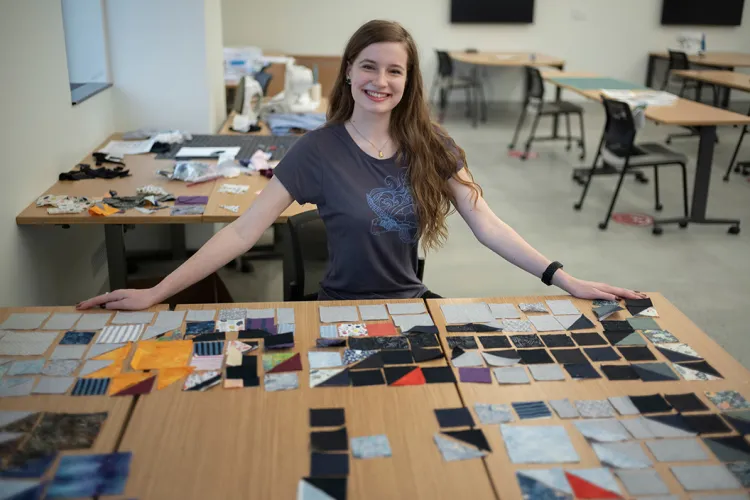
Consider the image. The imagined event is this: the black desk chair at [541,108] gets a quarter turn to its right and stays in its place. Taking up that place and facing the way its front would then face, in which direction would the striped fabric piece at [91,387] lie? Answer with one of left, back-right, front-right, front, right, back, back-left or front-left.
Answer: front

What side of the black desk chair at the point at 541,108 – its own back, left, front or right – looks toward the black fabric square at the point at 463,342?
right

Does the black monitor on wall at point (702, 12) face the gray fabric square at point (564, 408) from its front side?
yes

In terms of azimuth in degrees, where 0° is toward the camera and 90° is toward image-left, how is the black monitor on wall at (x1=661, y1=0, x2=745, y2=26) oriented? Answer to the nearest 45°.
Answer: approximately 0°

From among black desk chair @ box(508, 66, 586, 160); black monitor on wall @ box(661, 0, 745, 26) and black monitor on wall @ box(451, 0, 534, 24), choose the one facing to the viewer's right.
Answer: the black desk chair

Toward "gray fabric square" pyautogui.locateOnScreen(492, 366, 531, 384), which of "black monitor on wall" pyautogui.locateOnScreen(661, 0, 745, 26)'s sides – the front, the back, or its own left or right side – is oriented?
front

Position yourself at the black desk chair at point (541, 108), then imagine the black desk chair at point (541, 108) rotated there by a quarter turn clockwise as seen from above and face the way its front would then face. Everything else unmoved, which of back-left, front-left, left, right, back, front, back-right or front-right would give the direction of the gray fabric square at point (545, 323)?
front

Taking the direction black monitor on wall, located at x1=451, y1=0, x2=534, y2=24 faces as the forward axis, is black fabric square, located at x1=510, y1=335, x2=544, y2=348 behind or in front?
in front

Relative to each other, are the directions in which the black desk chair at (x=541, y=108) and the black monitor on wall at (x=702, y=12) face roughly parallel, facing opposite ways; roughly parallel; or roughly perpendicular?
roughly perpendicular

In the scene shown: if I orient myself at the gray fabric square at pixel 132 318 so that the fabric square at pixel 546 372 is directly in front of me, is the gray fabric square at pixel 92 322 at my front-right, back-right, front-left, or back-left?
back-right

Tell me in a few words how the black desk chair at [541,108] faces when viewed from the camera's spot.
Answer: facing to the right of the viewer

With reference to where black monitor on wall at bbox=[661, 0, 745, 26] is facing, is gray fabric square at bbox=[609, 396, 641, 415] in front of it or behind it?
in front

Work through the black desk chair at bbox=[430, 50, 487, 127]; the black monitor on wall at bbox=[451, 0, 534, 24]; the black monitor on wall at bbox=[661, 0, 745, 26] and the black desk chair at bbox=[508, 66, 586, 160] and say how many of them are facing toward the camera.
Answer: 2

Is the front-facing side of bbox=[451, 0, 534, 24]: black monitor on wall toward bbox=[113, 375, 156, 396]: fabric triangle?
yes
